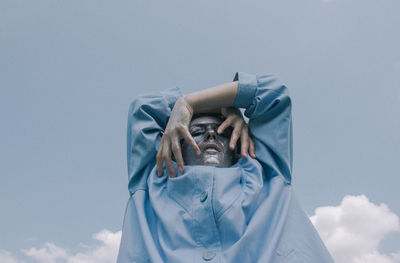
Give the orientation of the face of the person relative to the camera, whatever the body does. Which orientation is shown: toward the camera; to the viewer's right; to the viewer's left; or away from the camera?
toward the camera

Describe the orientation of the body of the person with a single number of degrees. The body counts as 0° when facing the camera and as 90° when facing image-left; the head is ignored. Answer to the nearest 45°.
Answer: approximately 0°
